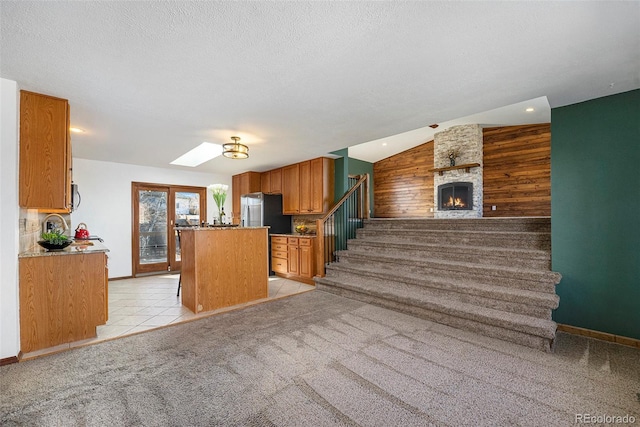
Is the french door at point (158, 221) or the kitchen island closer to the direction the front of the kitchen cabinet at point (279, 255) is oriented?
the kitchen island

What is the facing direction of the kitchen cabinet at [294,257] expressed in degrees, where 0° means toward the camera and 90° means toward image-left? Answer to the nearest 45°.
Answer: approximately 45°

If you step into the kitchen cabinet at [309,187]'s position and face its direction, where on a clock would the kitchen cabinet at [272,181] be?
the kitchen cabinet at [272,181] is roughly at 3 o'clock from the kitchen cabinet at [309,187].

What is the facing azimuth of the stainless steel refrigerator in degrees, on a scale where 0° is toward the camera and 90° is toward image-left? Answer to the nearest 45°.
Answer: approximately 45°

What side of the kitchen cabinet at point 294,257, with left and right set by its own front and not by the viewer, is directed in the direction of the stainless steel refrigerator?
right

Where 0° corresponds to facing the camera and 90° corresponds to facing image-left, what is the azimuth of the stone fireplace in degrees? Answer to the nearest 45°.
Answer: approximately 45°
